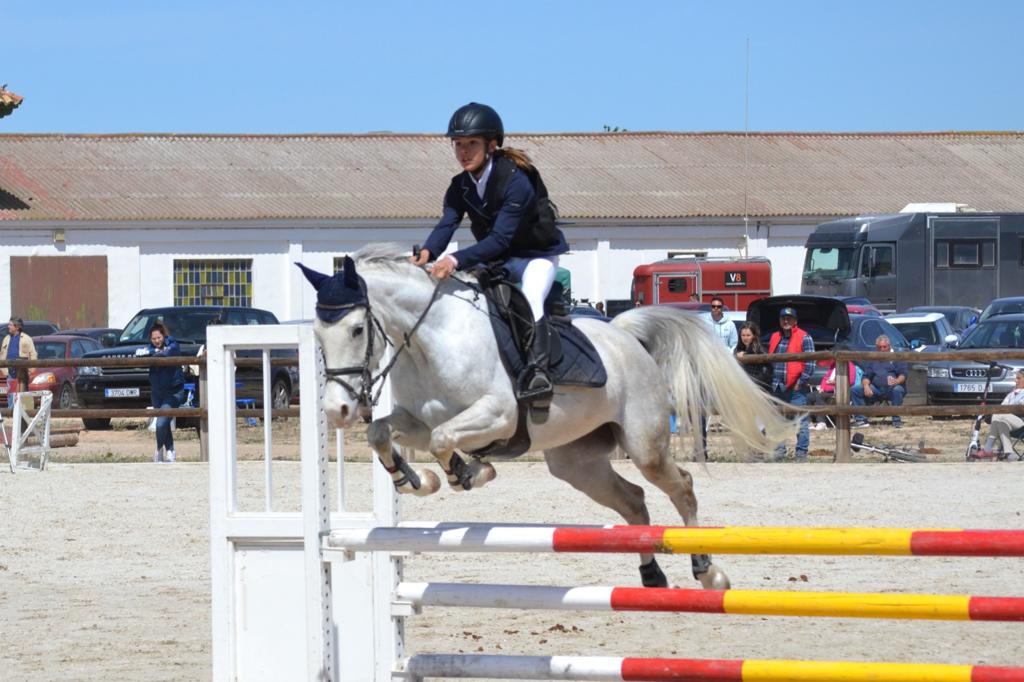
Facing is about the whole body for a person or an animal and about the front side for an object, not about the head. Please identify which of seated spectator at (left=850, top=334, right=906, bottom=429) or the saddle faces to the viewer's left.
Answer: the saddle

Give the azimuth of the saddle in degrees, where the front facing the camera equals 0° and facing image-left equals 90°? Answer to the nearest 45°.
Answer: approximately 90°

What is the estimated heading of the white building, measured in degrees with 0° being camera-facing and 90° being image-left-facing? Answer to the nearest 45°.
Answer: approximately 0°

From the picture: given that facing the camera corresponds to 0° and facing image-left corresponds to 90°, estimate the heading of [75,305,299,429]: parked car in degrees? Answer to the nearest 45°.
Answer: approximately 45°

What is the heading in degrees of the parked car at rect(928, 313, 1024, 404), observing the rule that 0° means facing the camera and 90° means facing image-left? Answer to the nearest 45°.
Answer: approximately 45°

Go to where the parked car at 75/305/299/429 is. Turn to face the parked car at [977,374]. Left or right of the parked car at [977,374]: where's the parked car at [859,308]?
left
